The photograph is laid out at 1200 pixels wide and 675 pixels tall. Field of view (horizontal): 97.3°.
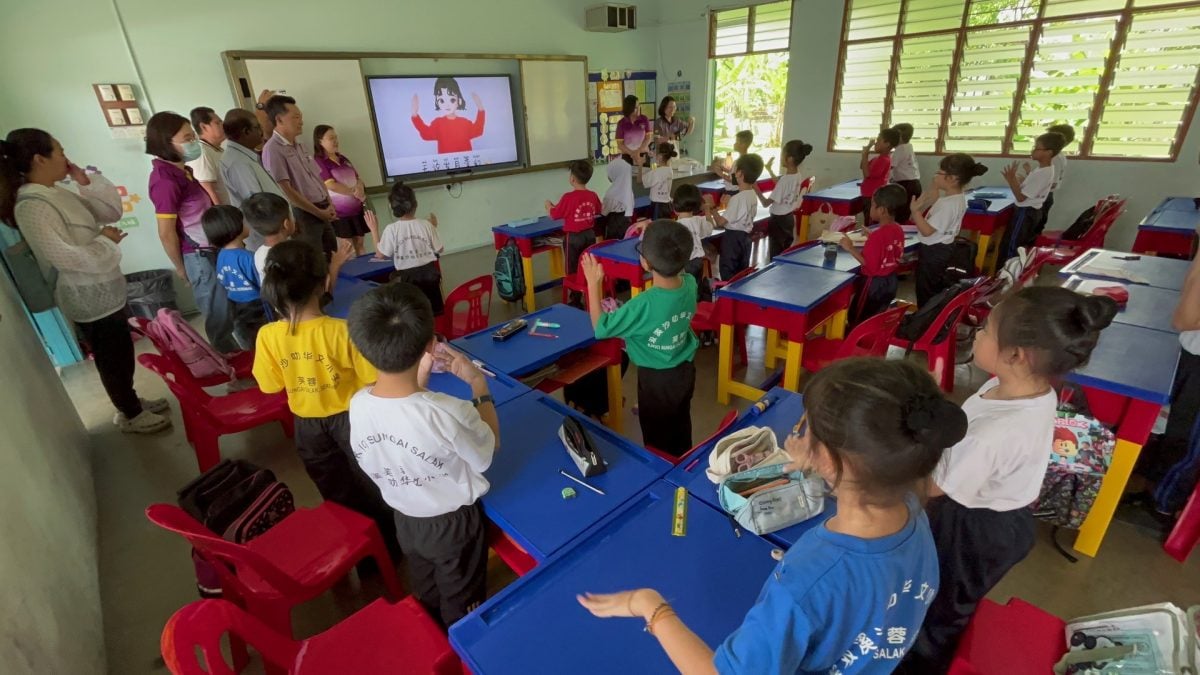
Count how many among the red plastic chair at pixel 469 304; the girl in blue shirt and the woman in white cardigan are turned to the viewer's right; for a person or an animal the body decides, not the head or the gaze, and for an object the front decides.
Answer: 1

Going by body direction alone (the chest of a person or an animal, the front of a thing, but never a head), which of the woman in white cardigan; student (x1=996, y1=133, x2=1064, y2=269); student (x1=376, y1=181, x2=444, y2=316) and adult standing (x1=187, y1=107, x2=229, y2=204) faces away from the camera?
student (x1=376, y1=181, x2=444, y2=316)

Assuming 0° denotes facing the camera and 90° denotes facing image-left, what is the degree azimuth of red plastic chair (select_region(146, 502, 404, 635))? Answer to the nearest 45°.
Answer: approximately 225°

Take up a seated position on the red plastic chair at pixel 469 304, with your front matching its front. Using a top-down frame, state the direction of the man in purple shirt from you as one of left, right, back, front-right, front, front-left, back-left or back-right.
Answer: front

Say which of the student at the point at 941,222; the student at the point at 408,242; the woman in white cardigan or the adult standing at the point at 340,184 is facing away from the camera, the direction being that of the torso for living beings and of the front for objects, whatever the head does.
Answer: the student at the point at 408,242

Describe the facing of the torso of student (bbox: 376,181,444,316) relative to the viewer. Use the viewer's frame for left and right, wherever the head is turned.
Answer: facing away from the viewer

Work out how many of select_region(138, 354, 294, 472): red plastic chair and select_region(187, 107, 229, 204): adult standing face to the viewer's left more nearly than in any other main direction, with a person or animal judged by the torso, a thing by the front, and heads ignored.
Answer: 0

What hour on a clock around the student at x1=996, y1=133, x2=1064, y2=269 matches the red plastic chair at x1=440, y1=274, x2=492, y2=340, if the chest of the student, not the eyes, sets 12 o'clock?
The red plastic chair is roughly at 10 o'clock from the student.

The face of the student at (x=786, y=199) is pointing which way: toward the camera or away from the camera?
away from the camera

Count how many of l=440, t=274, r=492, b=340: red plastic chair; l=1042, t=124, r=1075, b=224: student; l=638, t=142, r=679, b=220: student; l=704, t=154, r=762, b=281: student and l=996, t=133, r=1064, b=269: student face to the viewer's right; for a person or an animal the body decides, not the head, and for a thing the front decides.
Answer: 0

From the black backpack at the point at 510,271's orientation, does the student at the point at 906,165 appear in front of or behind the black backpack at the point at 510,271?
behind

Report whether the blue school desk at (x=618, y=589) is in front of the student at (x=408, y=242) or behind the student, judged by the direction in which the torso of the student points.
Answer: behind

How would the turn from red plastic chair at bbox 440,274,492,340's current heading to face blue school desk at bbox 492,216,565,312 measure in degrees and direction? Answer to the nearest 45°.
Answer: approximately 45° to its right

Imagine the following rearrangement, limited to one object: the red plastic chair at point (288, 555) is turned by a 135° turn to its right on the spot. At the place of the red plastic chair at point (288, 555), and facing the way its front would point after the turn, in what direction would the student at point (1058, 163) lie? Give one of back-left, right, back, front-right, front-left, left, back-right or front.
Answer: left

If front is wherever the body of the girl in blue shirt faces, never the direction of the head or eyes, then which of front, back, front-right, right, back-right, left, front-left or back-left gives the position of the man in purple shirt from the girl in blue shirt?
front

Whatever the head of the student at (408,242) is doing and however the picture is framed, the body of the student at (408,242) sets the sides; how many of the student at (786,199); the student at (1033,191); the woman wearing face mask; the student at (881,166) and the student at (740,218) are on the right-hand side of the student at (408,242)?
4

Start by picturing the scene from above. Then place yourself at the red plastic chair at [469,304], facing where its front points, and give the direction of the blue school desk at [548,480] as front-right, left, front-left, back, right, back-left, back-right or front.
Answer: back-left

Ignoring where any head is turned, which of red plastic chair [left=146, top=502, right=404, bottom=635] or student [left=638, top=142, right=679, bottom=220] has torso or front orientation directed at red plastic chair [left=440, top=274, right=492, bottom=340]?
red plastic chair [left=146, top=502, right=404, bottom=635]

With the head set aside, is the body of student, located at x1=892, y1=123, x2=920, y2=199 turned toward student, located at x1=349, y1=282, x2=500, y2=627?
no

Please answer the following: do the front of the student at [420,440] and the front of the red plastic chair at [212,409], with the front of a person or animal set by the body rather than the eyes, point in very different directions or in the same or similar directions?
same or similar directions
